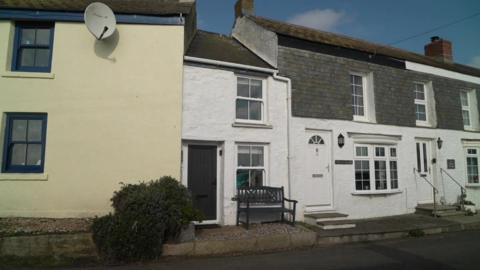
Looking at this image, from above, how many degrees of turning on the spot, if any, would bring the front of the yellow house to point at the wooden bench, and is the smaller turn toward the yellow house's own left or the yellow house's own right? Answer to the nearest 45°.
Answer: approximately 90° to the yellow house's own left

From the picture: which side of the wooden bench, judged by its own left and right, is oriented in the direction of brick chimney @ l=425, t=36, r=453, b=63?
left

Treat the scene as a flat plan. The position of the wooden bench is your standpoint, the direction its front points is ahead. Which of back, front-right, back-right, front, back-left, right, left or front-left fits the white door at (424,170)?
left

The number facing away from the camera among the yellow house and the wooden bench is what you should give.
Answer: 0

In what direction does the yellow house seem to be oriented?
toward the camera

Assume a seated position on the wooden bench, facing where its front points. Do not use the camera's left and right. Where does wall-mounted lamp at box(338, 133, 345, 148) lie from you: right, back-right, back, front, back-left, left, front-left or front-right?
left

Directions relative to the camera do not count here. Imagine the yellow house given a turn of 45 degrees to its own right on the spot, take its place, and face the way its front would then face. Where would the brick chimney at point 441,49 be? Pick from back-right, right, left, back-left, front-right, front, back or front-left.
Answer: back-left

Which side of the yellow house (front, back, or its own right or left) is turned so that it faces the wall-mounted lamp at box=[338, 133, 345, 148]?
left

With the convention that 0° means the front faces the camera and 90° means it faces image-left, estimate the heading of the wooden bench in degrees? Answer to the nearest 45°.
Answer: approximately 315°

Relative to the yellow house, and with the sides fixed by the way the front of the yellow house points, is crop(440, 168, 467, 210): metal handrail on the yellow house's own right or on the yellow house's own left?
on the yellow house's own left

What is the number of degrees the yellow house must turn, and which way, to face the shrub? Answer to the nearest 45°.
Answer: approximately 45° to its left

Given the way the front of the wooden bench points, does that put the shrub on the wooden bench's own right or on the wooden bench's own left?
on the wooden bench's own right

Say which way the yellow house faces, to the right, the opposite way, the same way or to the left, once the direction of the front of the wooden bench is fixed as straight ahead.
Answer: the same way
